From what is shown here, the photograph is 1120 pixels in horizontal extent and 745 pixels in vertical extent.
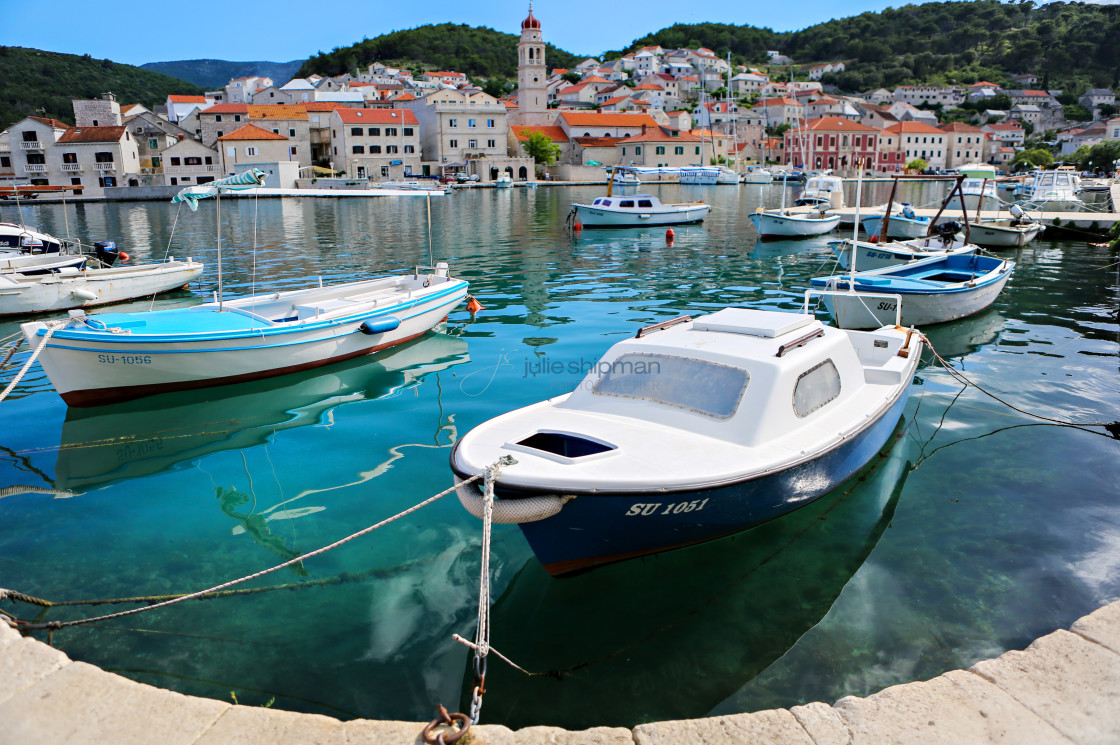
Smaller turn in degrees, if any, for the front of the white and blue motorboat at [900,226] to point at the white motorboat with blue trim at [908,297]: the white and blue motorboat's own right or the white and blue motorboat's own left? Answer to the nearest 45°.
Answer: approximately 45° to the white and blue motorboat's own left

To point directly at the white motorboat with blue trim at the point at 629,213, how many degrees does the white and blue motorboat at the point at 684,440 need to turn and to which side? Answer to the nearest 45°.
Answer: approximately 135° to its right

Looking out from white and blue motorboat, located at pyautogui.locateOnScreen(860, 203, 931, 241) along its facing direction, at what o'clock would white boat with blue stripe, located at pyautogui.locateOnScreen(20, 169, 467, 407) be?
The white boat with blue stripe is roughly at 11 o'clock from the white and blue motorboat.

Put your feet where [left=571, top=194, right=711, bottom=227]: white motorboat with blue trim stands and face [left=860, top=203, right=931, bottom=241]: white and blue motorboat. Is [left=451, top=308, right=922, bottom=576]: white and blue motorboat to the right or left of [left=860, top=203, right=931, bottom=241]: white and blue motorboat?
right

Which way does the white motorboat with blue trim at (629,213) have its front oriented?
to the viewer's left

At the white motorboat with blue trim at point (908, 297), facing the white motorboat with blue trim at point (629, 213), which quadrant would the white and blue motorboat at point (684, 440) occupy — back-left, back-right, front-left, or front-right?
back-left

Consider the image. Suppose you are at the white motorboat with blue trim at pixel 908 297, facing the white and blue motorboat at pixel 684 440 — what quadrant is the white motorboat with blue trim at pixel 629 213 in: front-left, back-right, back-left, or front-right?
back-right

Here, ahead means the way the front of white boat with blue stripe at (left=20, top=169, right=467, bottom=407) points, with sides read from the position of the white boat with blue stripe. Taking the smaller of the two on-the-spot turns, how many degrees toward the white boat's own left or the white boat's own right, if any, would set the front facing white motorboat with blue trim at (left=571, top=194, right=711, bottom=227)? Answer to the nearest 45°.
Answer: approximately 180°

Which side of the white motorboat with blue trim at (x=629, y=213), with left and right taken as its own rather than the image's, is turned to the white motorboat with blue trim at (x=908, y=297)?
left

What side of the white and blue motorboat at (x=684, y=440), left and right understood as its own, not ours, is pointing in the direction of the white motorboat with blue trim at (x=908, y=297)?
back

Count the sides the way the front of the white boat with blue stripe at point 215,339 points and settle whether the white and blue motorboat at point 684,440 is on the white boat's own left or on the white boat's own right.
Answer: on the white boat's own left
